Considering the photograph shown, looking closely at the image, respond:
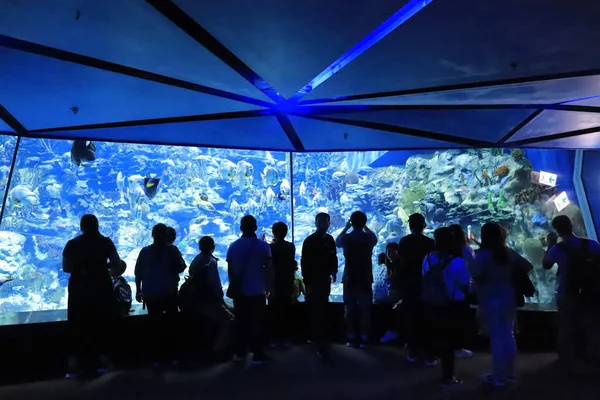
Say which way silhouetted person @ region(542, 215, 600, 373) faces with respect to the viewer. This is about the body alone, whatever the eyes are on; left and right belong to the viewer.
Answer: facing away from the viewer and to the left of the viewer

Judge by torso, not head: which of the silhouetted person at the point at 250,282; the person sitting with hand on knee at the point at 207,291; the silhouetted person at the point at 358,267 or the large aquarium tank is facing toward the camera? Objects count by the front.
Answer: the large aquarium tank

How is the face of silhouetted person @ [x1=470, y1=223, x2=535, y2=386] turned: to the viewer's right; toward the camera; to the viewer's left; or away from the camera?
away from the camera

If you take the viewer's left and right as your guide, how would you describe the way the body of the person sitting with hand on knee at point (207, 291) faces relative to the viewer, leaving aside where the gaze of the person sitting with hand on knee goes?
facing away from the viewer and to the right of the viewer

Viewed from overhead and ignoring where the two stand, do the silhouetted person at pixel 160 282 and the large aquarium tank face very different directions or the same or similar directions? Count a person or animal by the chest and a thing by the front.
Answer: very different directions

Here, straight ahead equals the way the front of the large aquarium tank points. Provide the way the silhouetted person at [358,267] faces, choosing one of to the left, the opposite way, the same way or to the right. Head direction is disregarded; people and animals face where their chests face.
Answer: the opposite way

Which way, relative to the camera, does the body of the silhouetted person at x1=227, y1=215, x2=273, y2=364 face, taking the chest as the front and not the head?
away from the camera
